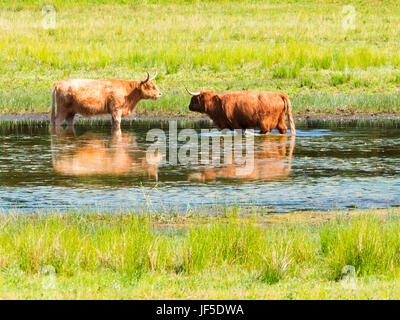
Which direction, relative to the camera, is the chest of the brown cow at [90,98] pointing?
to the viewer's right

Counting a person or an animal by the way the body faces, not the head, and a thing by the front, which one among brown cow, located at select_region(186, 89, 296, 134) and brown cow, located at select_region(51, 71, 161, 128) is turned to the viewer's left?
brown cow, located at select_region(186, 89, 296, 134)

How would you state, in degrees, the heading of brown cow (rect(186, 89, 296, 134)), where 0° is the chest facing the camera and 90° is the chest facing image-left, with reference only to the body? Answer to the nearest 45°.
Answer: approximately 90°

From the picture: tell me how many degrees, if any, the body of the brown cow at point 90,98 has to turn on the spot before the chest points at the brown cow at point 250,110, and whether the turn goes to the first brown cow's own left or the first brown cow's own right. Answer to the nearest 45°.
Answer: approximately 45° to the first brown cow's own right

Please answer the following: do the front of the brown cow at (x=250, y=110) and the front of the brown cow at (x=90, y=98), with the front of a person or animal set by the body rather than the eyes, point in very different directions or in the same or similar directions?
very different directions

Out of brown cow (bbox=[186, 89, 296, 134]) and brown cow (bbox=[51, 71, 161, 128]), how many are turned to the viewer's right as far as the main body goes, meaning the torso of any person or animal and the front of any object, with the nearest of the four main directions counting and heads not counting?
1
